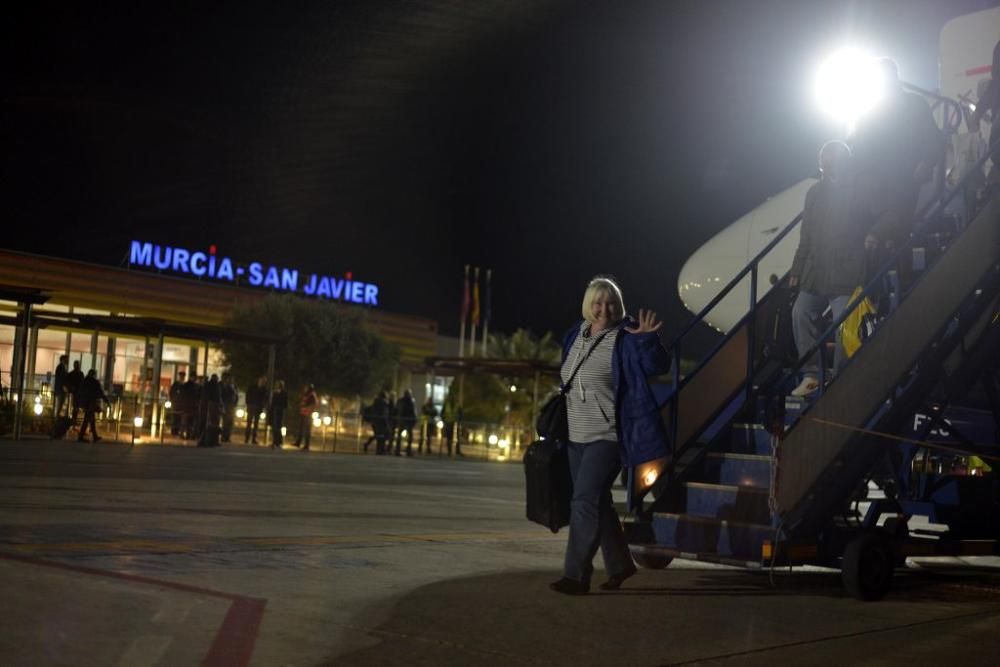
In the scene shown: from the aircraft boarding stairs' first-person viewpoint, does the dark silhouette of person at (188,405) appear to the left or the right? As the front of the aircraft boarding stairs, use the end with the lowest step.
on its right

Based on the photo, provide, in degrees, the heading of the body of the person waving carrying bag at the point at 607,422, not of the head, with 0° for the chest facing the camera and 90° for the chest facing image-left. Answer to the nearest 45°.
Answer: approximately 45°

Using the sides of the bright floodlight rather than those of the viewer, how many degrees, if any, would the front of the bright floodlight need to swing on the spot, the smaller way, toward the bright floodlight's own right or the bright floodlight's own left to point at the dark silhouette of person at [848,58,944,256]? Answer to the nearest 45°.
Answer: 0° — it already faces them

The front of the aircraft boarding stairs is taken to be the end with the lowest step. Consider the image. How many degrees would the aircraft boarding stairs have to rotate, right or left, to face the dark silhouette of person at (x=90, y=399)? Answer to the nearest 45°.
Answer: approximately 90° to its right

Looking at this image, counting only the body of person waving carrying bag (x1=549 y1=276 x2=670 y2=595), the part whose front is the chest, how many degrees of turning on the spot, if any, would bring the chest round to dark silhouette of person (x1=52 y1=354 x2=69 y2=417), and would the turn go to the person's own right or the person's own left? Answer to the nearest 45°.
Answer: approximately 90° to the person's own right

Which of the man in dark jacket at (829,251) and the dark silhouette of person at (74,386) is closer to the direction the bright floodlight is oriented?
the man in dark jacket

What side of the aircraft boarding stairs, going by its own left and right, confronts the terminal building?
right

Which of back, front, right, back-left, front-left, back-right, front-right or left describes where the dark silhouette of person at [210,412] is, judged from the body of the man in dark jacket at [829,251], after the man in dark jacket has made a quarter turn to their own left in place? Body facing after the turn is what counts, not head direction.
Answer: back

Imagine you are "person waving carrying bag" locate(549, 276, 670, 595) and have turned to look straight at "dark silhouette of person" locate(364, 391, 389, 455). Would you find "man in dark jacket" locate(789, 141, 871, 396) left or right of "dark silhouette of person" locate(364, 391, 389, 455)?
right

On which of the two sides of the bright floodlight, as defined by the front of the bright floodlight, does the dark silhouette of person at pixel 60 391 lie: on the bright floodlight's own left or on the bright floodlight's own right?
on the bright floodlight's own right
